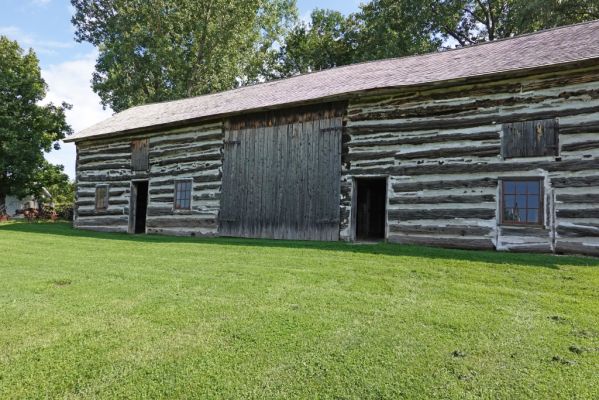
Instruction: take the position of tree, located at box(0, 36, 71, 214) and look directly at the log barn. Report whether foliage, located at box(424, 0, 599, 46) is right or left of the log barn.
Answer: left

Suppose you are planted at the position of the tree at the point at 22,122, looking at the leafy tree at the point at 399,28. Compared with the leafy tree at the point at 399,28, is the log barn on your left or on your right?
right

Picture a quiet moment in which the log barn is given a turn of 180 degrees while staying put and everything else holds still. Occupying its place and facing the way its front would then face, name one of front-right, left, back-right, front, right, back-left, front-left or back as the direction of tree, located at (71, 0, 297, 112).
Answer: left

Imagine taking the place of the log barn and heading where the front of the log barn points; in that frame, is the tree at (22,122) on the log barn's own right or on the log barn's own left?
on the log barn's own right

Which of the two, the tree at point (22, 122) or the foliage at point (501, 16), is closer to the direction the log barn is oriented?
the tree

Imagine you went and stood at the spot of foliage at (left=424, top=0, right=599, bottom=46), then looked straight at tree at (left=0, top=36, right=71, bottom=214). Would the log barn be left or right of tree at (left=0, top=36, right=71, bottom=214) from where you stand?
left

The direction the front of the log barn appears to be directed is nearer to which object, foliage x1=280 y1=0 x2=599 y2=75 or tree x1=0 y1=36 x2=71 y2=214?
the tree

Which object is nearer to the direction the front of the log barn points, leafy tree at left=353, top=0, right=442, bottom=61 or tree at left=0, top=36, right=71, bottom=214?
the tree

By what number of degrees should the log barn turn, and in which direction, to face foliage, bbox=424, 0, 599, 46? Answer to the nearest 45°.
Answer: approximately 180°

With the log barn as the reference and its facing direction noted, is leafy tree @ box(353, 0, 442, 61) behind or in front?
behind

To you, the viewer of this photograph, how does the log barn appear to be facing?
facing the viewer and to the left of the viewer

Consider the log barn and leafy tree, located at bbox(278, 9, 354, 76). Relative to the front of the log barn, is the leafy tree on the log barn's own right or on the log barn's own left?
on the log barn's own right
